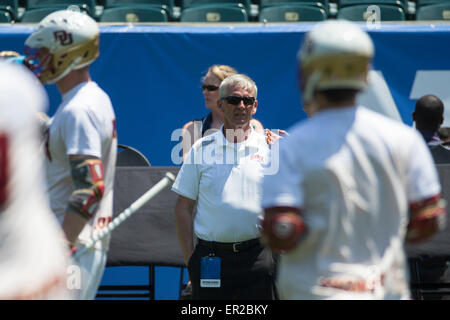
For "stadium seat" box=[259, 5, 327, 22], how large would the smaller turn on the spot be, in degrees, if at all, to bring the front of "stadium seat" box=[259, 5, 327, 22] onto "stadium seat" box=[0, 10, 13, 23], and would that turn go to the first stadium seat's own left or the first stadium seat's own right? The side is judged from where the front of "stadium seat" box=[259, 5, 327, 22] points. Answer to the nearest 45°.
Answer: approximately 90° to the first stadium seat's own right

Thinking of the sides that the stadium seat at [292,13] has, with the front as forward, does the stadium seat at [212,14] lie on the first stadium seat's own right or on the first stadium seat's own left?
on the first stadium seat's own right

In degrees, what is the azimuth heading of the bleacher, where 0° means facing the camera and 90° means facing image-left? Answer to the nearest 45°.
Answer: approximately 0°

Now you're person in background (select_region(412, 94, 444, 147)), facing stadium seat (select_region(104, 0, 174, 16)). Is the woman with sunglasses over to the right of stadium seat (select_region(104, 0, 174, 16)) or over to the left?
left
